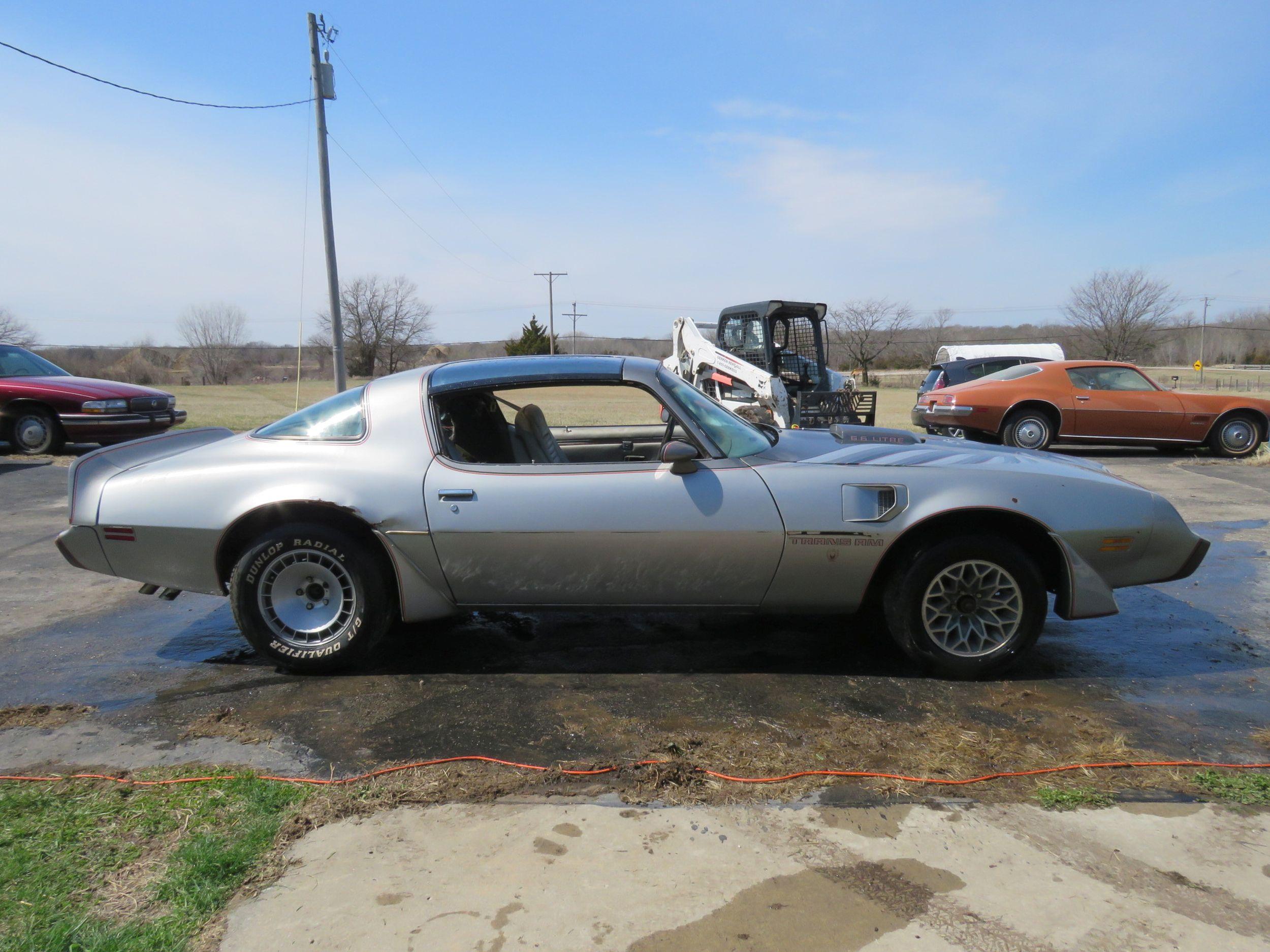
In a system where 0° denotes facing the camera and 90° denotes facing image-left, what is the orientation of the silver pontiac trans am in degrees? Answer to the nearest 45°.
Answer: approximately 270°

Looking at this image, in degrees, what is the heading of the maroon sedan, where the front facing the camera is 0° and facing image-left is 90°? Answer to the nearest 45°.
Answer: approximately 315°

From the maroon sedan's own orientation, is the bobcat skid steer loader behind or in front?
in front

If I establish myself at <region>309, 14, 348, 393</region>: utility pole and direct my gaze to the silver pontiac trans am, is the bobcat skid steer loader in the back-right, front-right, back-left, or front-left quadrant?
front-left

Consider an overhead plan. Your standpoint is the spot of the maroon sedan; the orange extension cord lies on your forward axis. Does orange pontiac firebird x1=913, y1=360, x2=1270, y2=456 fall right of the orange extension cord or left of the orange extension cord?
left

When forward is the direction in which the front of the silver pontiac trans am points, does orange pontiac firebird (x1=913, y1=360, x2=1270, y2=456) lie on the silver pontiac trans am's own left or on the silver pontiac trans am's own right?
on the silver pontiac trans am's own left

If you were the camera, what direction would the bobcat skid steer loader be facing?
facing the viewer and to the right of the viewer

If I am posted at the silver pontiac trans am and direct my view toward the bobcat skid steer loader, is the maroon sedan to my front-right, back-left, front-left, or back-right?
front-left
